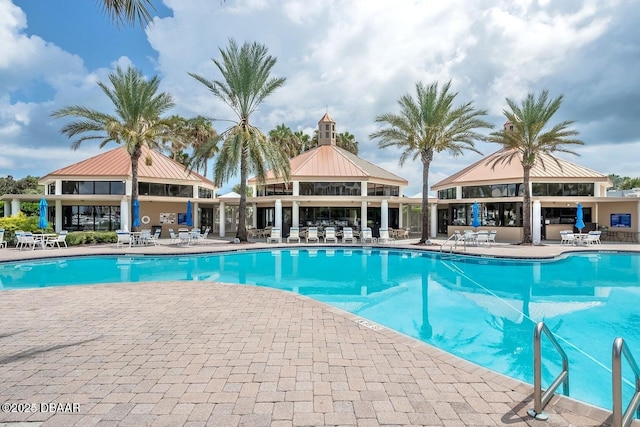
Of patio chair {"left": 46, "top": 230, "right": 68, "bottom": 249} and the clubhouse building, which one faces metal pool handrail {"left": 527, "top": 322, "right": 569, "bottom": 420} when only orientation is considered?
the clubhouse building

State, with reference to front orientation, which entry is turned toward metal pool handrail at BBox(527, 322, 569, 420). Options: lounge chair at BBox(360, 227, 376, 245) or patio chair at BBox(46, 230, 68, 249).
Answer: the lounge chair

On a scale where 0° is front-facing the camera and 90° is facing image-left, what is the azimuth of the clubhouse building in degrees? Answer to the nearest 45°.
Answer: approximately 0°

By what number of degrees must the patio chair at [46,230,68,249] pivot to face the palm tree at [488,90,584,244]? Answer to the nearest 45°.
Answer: approximately 135° to its left

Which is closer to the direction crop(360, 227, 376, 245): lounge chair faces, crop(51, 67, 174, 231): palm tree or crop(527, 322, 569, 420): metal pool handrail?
the metal pool handrail
